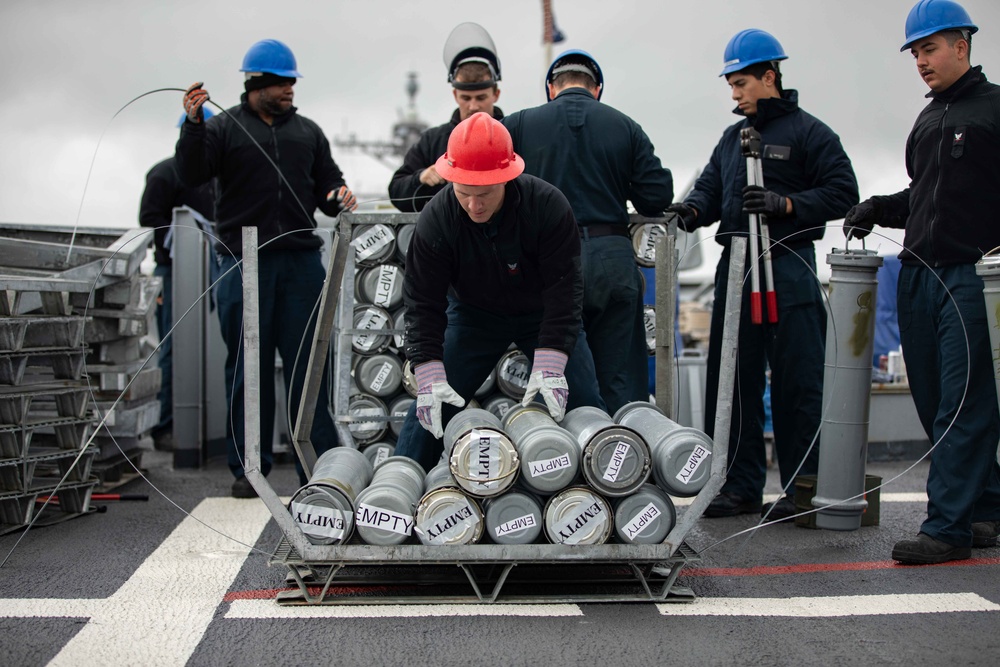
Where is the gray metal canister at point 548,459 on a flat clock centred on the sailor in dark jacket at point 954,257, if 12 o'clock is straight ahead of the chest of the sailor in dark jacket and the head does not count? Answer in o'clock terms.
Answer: The gray metal canister is roughly at 12 o'clock from the sailor in dark jacket.

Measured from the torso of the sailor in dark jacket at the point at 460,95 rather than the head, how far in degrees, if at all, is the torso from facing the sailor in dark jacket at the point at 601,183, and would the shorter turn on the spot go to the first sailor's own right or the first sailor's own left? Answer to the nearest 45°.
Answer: approximately 45° to the first sailor's own left

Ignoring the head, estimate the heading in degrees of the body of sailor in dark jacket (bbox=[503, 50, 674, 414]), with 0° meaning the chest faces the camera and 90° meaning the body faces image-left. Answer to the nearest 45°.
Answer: approximately 180°

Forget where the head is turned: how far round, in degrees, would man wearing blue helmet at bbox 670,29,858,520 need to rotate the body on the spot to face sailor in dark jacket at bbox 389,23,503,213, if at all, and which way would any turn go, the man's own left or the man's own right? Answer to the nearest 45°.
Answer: approximately 45° to the man's own right

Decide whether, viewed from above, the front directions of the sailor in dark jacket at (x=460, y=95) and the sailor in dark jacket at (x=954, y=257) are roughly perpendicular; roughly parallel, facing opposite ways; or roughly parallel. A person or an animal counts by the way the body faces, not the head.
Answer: roughly perpendicular

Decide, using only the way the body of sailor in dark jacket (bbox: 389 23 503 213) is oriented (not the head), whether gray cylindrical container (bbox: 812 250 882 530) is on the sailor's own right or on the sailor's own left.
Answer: on the sailor's own left

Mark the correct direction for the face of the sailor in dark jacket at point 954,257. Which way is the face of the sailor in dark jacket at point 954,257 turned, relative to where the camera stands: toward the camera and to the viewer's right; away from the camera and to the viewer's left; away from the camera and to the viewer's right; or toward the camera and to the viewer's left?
toward the camera and to the viewer's left

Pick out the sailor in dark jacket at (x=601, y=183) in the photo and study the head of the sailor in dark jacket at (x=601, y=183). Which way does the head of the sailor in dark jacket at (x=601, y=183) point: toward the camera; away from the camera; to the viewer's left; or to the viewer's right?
away from the camera

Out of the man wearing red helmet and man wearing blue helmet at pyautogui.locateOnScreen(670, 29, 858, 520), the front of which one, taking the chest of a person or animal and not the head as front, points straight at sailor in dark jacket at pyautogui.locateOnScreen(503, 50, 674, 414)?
the man wearing blue helmet

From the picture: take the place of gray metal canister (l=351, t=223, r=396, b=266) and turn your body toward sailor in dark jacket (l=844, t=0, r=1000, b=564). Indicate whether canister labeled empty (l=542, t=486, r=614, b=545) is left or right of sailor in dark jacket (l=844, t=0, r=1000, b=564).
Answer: right

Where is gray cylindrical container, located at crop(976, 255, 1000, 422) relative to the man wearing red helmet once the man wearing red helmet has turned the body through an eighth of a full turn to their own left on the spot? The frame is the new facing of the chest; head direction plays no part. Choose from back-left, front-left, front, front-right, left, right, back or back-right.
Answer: front-left
